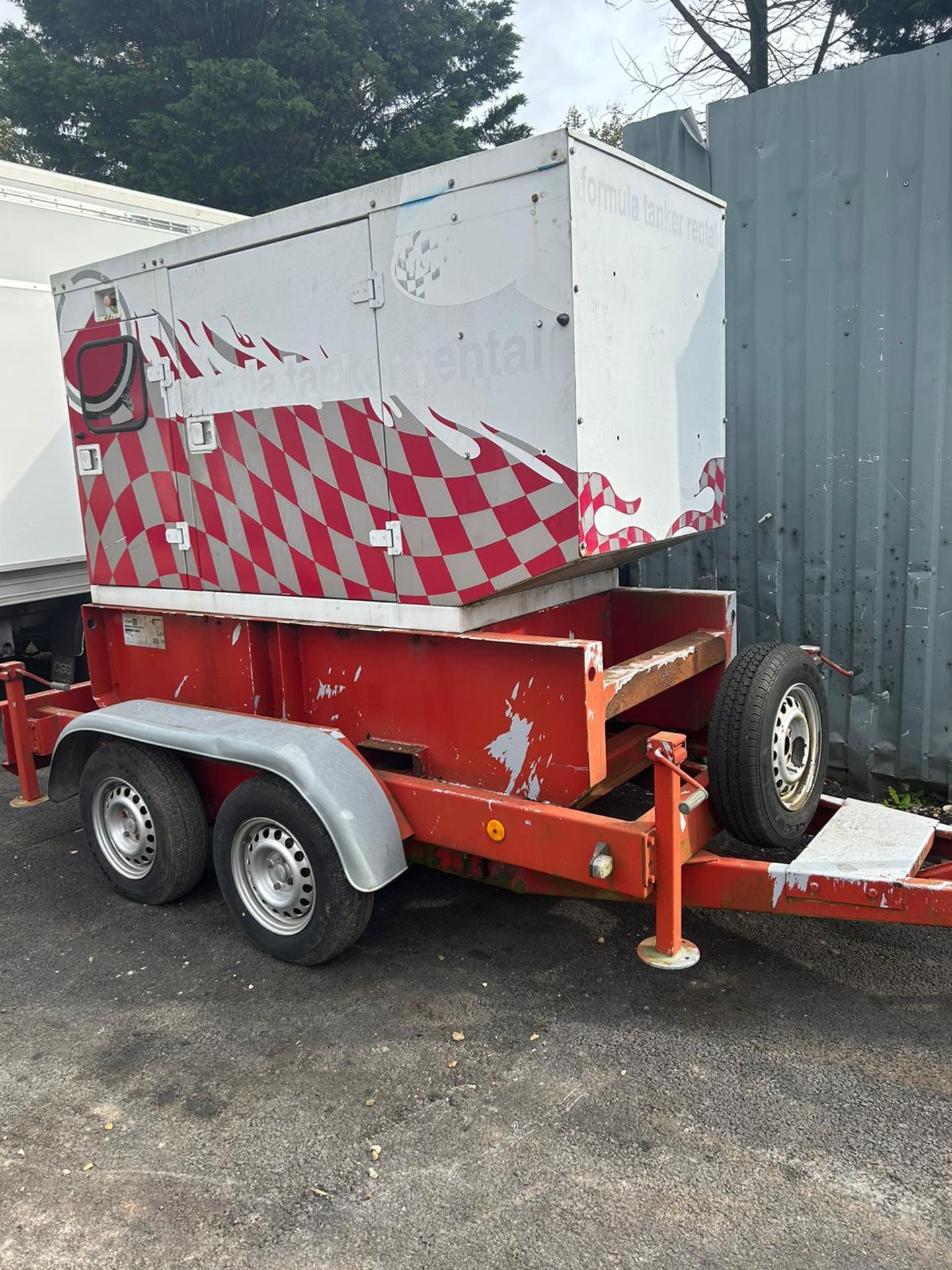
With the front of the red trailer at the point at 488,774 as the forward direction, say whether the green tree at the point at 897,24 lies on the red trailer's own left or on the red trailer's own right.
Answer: on the red trailer's own left

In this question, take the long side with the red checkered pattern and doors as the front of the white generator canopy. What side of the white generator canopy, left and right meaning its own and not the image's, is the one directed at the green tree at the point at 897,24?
back

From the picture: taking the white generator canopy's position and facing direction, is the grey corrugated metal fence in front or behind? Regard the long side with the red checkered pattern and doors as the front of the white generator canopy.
behind

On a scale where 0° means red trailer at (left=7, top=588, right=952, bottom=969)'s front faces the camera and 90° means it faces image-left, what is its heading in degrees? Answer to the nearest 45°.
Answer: approximately 315°

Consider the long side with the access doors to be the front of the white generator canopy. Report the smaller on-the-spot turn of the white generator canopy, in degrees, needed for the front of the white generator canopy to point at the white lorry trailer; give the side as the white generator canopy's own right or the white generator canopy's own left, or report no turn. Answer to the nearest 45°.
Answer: approximately 90° to the white generator canopy's own right

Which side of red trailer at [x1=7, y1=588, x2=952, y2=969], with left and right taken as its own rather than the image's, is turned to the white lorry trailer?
back

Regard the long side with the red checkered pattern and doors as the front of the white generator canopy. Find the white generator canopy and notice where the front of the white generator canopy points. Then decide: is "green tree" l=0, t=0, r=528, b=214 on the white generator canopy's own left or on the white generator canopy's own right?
on the white generator canopy's own right
